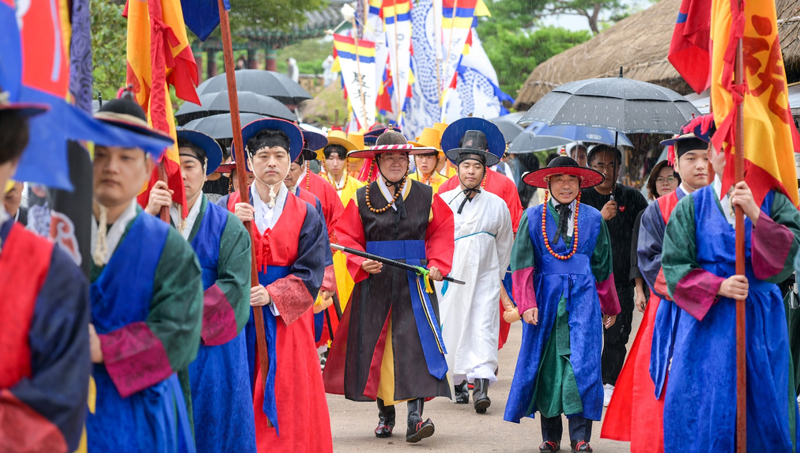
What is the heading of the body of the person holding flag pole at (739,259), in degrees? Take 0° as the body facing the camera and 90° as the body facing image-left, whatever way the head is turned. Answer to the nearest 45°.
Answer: approximately 0°

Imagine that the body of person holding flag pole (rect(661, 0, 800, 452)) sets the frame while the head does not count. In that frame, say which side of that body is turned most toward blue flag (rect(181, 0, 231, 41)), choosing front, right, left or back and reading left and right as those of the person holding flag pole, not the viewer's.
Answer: right

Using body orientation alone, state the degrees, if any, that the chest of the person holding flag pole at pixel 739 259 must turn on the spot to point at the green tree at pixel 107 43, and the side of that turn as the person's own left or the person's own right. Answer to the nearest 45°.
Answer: approximately 135° to the person's own right

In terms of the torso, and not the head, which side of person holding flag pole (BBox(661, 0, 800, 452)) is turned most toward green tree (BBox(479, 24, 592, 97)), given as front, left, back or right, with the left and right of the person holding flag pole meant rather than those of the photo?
back

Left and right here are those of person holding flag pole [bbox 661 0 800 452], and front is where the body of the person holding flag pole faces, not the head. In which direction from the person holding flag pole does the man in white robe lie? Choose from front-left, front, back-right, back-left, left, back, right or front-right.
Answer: back-right

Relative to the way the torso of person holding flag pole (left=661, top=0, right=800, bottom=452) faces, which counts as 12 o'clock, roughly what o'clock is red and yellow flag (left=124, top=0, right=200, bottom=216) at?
The red and yellow flag is roughly at 2 o'clock from the person holding flag pole.

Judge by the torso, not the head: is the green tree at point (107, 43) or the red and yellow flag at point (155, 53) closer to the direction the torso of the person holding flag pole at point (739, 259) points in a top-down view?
the red and yellow flag

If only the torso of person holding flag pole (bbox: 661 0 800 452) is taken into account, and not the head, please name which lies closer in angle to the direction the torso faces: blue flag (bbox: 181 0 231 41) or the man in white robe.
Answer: the blue flag

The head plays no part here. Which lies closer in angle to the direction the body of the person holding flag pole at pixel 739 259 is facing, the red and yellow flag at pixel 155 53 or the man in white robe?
the red and yellow flag
